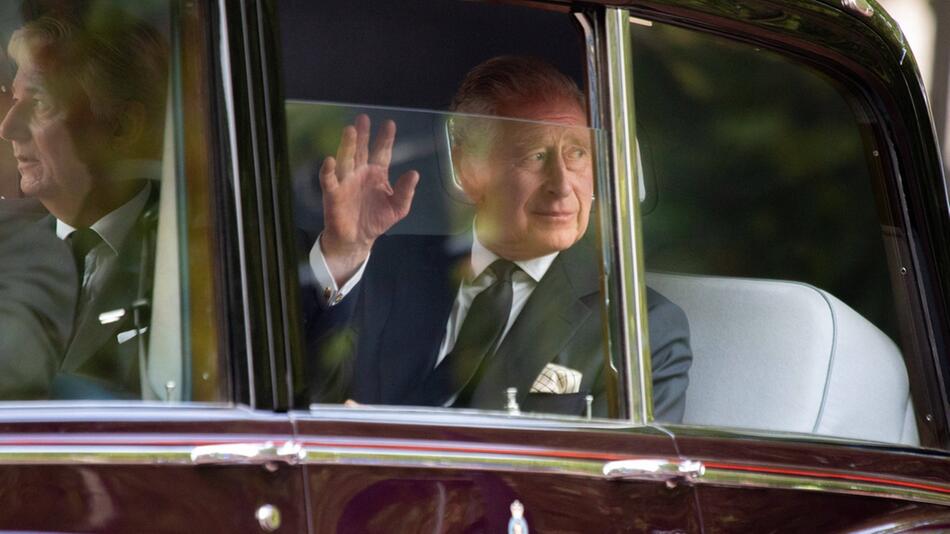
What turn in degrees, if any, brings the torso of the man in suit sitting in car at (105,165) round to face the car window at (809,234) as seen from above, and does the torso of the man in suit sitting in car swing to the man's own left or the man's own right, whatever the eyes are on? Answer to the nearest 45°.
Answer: approximately 135° to the man's own left

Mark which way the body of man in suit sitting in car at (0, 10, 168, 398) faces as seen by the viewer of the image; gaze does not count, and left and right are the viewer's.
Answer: facing the viewer and to the left of the viewer

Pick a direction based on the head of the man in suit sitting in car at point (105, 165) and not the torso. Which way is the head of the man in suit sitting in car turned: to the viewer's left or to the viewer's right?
to the viewer's left
